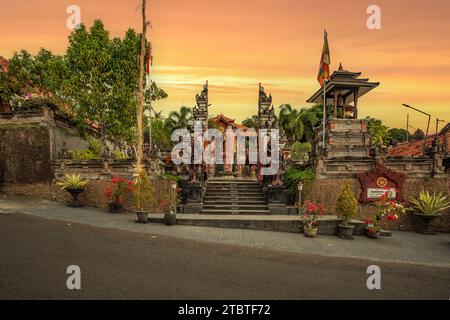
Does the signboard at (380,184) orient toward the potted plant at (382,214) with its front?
yes

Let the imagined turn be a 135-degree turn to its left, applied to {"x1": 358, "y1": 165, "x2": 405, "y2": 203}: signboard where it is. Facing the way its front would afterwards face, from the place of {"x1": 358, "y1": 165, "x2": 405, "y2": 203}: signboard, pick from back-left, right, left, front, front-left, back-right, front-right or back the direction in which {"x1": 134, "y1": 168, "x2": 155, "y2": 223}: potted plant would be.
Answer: back

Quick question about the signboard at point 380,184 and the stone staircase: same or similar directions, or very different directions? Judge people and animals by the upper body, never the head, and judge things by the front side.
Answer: same or similar directions

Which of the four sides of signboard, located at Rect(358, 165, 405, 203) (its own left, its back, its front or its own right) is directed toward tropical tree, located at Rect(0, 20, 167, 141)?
right

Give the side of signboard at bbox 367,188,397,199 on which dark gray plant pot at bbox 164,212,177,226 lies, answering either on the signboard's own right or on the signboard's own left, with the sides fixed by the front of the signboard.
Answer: on the signboard's own right

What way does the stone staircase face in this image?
toward the camera

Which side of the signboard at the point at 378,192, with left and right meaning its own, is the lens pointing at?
front

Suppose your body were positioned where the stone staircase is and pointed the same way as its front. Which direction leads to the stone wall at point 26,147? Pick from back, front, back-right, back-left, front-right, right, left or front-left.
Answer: right

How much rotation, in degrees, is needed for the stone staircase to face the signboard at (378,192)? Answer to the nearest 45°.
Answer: approximately 90° to its left

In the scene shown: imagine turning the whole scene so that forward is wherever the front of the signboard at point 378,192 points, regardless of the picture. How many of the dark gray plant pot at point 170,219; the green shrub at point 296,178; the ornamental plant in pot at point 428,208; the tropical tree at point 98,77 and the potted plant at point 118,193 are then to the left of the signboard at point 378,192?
1

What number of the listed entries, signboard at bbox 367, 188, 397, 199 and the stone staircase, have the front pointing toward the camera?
2

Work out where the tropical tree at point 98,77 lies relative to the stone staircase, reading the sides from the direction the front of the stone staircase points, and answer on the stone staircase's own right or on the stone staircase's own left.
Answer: on the stone staircase's own right
